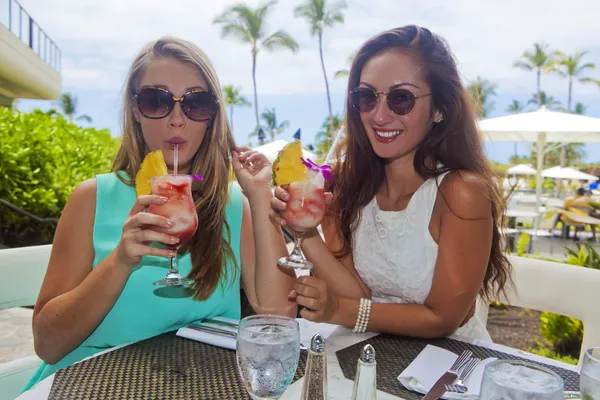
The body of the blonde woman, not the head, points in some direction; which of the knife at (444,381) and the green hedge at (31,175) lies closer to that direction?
the knife

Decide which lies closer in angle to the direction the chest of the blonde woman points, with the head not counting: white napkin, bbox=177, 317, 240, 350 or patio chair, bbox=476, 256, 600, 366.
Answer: the white napkin

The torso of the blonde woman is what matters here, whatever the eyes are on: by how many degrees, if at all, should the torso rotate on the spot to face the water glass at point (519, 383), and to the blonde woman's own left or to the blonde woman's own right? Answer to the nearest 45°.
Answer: approximately 45° to the blonde woman's own left

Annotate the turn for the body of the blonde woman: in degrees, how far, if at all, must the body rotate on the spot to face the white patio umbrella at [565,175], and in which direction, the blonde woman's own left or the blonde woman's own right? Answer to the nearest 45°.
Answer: approximately 135° to the blonde woman's own left

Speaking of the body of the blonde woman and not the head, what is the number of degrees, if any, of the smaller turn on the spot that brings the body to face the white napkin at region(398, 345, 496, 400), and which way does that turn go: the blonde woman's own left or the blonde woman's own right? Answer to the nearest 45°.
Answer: approximately 45° to the blonde woman's own left

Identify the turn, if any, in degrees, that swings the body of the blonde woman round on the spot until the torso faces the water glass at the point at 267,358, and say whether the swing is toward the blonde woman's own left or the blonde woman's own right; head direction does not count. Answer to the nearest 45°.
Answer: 0° — they already face it

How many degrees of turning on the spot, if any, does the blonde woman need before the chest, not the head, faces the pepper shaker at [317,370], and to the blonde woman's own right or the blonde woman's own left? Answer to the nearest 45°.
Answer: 0° — they already face it

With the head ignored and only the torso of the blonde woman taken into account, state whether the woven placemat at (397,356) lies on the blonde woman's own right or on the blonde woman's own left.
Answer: on the blonde woman's own left

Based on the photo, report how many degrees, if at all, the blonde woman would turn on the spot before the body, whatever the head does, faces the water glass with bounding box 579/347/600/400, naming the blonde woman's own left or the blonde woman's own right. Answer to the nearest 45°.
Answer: approximately 45° to the blonde woman's own left

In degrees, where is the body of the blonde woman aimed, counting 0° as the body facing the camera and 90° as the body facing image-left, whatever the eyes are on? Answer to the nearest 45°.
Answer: approximately 0°
